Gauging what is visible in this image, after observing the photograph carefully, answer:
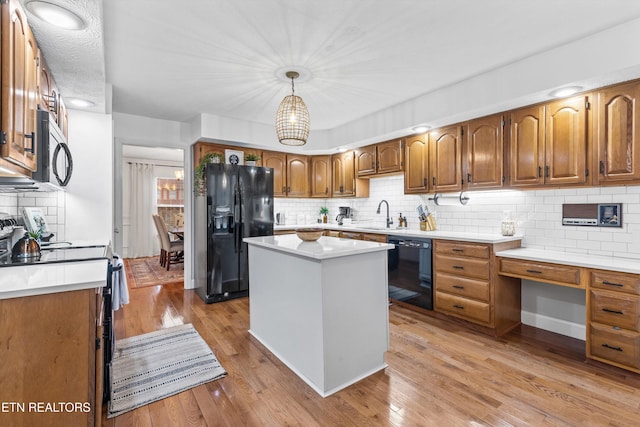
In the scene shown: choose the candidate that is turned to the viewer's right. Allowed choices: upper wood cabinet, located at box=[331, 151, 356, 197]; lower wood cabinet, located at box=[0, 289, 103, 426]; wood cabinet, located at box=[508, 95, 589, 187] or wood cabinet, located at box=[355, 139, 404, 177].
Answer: the lower wood cabinet

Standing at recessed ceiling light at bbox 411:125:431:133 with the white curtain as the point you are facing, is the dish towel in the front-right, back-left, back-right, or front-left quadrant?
front-left

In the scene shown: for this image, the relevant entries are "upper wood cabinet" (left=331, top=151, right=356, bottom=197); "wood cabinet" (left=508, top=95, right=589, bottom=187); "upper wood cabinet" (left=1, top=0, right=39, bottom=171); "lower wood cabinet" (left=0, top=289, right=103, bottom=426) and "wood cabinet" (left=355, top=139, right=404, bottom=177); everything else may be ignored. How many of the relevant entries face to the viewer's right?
2

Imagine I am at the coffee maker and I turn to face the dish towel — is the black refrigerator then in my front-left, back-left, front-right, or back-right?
front-right

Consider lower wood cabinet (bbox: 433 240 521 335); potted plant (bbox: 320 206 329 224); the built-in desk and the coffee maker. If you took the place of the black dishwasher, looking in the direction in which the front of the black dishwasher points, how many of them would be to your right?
2

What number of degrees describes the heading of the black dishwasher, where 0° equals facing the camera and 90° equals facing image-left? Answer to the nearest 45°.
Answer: approximately 45°

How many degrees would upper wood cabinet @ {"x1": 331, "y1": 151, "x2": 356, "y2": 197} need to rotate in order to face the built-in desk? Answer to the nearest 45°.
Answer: approximately 90° to its left

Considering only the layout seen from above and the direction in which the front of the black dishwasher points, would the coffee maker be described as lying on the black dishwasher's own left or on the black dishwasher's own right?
on the black dishwasher's own right

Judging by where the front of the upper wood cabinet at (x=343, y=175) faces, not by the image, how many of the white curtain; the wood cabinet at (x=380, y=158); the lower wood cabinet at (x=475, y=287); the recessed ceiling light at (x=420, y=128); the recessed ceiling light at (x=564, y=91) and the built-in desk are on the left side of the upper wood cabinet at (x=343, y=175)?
5

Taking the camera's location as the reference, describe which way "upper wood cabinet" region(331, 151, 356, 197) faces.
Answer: facing the viewer and to the left of the viewer

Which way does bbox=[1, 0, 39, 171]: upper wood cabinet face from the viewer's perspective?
to the viewer's right

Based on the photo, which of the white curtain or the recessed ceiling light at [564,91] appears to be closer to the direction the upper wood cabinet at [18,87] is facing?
the recessed ceiling light

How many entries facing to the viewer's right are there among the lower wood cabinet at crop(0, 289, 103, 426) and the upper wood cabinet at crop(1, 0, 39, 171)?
2
